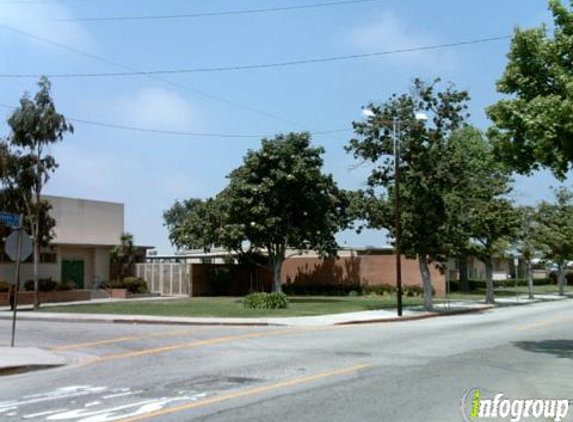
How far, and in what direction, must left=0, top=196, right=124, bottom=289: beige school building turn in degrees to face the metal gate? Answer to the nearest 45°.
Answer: approximately 90° to its left

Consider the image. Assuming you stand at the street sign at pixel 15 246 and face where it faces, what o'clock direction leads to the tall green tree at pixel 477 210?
The tall green tree is roughly at 2 o'clock from the street sign.

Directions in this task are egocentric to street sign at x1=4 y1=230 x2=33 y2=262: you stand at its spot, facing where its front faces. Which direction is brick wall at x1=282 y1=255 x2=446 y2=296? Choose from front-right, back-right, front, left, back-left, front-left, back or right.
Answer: front-right

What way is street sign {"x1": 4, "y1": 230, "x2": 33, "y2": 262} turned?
away from the camera

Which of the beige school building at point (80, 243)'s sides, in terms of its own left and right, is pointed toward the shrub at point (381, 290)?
left

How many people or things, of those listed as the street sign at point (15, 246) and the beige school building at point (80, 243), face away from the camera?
1

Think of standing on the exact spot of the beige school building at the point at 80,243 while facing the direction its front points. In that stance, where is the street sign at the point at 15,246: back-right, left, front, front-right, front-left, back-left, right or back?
front

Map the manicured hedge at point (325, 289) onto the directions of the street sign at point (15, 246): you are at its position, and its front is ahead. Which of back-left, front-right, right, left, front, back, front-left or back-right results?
front-right

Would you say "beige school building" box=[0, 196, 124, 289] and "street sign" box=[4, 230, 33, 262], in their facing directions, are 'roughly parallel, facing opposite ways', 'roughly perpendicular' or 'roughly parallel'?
roughly parallel, facing opposite ways

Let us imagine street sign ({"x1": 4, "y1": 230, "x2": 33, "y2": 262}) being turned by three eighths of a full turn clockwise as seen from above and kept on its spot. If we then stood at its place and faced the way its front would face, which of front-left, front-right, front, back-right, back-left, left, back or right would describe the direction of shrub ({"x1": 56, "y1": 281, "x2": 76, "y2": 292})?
back-left

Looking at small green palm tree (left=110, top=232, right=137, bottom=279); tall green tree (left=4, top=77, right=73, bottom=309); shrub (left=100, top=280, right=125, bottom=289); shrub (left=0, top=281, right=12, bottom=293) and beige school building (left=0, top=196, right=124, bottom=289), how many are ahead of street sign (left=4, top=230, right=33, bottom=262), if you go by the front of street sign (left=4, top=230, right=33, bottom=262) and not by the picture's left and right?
5

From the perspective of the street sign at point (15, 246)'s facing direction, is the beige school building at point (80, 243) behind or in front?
in front

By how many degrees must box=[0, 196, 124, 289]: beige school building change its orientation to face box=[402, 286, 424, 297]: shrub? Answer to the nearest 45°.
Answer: approximately 90° to its left

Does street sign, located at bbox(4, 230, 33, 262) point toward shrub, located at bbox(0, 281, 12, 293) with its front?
yes

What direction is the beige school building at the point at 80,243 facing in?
toward the camera

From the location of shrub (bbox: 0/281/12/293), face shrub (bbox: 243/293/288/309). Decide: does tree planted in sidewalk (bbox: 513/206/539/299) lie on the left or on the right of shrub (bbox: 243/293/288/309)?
left

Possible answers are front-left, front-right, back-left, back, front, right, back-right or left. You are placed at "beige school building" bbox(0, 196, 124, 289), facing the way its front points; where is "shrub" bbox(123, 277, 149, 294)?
left
